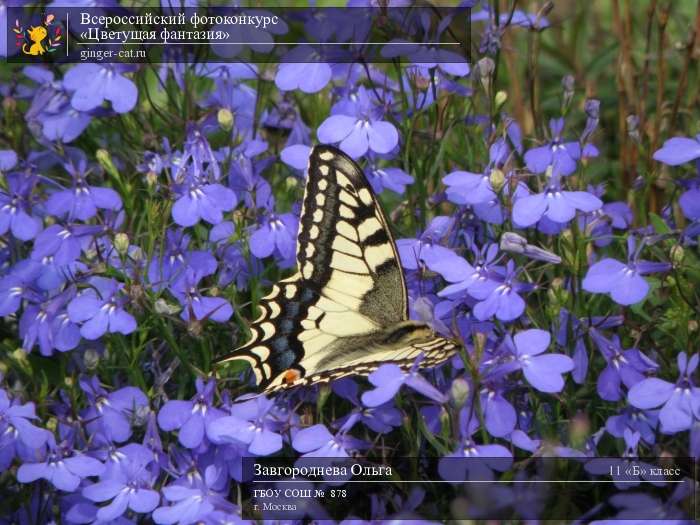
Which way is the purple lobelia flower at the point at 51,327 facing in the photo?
toward the camera

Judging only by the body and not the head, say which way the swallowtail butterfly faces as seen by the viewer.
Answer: to the viewer's right

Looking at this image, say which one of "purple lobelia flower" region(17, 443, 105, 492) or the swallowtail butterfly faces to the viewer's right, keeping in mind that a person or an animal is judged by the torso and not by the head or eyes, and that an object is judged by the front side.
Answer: the swallowtail butterfly

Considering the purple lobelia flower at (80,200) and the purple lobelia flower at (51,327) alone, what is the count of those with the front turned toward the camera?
2

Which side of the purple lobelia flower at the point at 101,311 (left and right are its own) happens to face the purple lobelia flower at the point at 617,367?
left

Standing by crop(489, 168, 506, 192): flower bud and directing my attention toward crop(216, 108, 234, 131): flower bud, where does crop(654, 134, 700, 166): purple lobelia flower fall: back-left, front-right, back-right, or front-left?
back-right

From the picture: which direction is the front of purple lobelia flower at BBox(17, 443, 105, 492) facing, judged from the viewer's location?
facing the viewer

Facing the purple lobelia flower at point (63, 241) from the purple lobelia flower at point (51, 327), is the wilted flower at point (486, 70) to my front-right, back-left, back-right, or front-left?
front-right

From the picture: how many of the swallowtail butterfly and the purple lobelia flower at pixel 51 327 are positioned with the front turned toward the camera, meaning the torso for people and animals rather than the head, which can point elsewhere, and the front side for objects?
1

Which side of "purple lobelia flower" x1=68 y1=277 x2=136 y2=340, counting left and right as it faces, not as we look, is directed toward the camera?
front

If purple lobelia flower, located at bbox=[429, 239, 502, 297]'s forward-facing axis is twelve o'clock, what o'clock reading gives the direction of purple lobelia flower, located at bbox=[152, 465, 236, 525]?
purple lobelia flower, located at bbox=[152, 465, 236, 525] is roughly at 1 o'clock from purple lobelia flower, located at bbox=[429, 239, 502, 297].

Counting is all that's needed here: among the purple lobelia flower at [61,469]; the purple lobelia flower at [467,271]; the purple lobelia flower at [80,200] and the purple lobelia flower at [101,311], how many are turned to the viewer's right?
0
